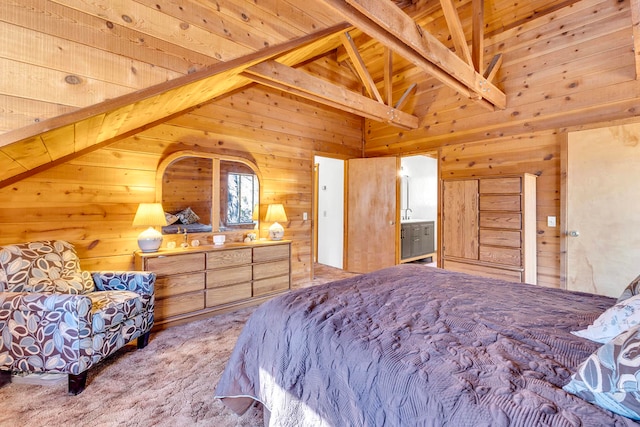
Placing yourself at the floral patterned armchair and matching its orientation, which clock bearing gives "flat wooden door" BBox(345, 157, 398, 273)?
The flat wooden door is roughly at 10 o'clock from the floral patterned armchair.

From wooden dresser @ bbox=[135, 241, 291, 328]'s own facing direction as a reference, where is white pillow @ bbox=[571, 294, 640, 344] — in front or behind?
in front

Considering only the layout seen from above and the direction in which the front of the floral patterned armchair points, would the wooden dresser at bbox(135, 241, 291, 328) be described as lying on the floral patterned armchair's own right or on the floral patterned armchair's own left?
on the floral patterned armchair's own left

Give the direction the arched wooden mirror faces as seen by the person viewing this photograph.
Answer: facing the viewer and to the right of the viewer

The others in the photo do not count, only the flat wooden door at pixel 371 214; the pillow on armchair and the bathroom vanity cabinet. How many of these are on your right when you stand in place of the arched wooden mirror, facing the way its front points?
1

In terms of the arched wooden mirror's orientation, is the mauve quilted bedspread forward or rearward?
forward

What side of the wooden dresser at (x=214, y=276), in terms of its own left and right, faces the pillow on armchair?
right

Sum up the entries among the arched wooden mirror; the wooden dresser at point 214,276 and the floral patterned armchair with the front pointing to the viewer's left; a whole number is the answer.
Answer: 0

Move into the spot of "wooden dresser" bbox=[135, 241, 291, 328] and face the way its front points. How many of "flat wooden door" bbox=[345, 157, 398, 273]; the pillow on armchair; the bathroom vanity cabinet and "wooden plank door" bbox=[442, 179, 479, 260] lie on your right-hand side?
1
